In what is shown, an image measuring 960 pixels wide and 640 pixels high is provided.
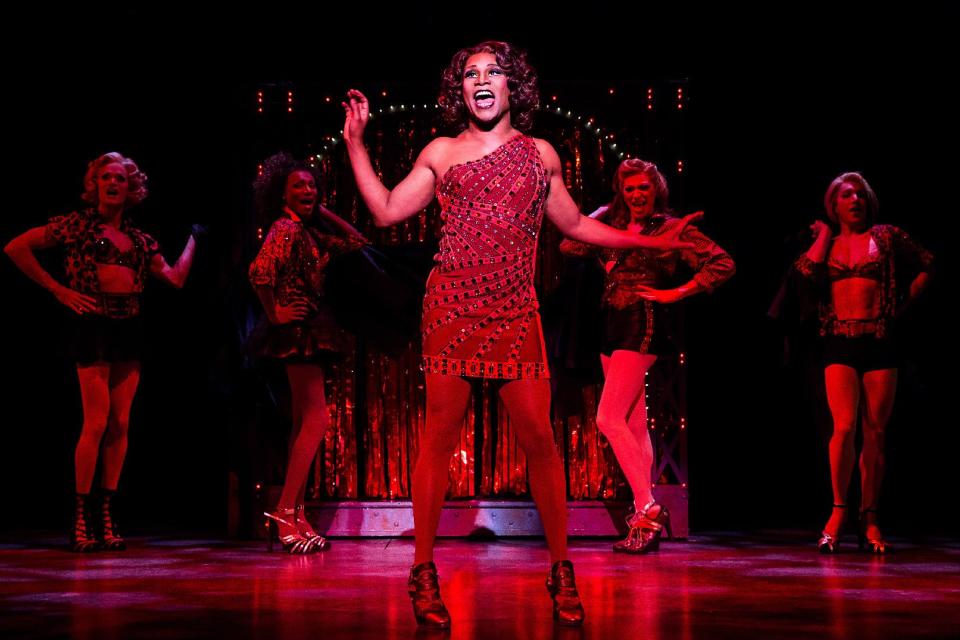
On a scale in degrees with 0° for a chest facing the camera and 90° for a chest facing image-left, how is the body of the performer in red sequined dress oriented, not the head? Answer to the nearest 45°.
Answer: approximately 0°
